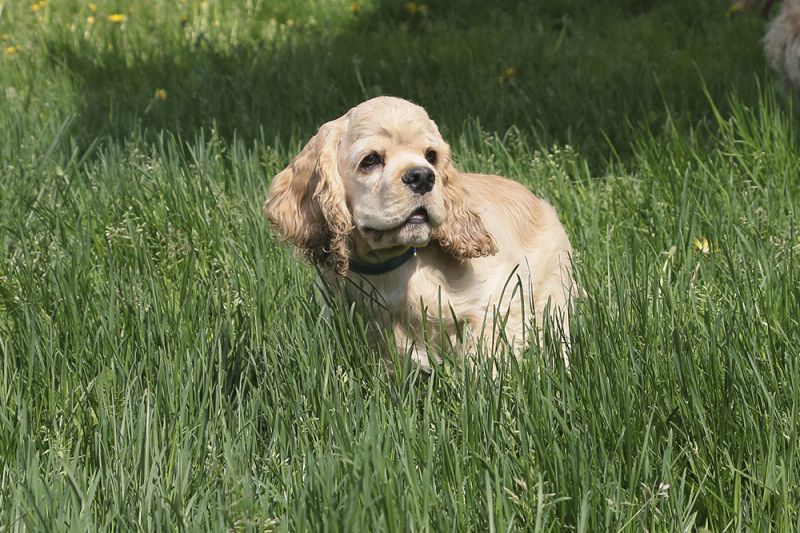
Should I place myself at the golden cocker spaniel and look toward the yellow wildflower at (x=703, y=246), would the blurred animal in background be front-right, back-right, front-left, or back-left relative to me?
front-left

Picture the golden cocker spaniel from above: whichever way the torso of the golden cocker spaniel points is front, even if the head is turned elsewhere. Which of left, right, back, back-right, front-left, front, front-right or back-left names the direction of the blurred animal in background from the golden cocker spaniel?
back

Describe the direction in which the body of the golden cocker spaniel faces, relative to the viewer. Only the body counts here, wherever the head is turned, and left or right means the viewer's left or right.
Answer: facing the viewer and to the left of the viewer

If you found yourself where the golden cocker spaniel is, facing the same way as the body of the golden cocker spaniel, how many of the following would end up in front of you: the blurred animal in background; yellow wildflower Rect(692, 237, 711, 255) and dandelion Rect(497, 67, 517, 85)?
0

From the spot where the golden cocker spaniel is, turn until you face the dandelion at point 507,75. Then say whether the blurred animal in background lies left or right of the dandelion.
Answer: right

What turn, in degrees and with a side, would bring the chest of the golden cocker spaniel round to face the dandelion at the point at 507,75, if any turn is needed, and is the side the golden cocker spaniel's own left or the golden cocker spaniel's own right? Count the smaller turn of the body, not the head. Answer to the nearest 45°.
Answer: approximately 135° to the golden cocker spaniel's own right

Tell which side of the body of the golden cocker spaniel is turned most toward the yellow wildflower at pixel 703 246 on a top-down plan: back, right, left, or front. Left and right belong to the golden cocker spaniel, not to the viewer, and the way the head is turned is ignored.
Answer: back

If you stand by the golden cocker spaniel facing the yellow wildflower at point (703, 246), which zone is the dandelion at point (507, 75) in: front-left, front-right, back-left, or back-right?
front-left

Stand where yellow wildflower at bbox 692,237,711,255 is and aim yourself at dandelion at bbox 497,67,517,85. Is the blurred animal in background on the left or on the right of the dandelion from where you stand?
right
